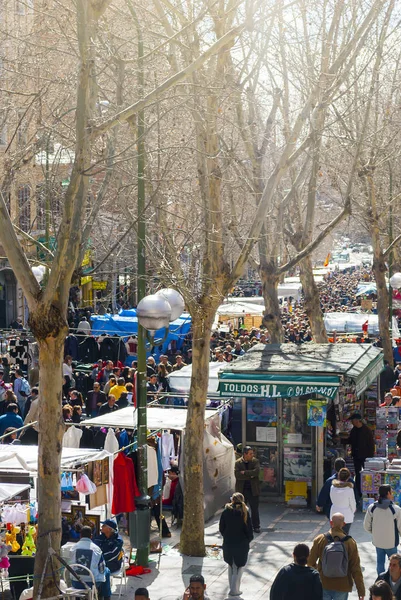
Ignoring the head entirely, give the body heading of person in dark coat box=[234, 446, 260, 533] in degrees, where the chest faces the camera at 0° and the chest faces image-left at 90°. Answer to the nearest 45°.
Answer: approximately 0°

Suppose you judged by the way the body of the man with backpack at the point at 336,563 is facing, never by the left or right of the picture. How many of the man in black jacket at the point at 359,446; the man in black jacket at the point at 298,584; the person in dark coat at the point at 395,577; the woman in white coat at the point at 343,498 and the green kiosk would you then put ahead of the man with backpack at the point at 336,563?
3

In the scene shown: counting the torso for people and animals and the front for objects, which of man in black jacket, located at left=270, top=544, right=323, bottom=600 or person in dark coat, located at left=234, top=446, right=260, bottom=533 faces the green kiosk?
the man in black jacket

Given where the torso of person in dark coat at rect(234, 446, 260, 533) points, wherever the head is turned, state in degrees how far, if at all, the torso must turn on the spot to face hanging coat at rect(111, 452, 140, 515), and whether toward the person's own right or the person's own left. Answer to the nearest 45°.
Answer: approximately 45° to the person's own right

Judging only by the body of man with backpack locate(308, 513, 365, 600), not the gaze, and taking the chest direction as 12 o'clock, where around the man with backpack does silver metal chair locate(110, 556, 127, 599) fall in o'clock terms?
The silver metal chair is roughly at 10 o'clock from the man with backpack.

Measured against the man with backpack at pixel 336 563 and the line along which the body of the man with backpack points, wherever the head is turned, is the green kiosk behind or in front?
in front

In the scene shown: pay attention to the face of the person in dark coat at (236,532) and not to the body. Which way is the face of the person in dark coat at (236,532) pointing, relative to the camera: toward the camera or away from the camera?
away from the camera

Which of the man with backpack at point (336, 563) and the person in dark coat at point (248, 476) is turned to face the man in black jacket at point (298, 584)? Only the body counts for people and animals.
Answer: the person in dark coat

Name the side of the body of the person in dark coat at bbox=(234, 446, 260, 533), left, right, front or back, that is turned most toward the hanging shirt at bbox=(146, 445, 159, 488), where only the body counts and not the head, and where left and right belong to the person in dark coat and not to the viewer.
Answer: right

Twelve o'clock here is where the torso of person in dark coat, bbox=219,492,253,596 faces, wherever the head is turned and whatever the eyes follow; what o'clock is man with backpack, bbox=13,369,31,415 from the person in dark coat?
The man with backpack is roughly at 11 o'clock from the person in dark coat.

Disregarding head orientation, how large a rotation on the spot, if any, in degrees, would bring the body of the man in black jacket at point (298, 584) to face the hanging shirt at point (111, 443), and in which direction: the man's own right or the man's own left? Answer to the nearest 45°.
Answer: approximately 45° to the man's own left

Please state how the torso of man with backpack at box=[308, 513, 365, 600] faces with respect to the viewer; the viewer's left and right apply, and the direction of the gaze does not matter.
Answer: facing away from the viewer

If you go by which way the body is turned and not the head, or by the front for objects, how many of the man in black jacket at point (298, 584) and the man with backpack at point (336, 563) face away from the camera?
2

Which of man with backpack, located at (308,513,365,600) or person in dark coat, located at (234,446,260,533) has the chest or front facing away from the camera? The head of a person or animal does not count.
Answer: the man with backpack

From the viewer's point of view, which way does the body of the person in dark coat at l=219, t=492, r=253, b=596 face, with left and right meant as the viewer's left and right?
facing away from the viewer

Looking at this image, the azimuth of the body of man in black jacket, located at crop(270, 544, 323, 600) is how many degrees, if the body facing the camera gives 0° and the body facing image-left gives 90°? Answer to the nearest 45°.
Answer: approximately 180°
